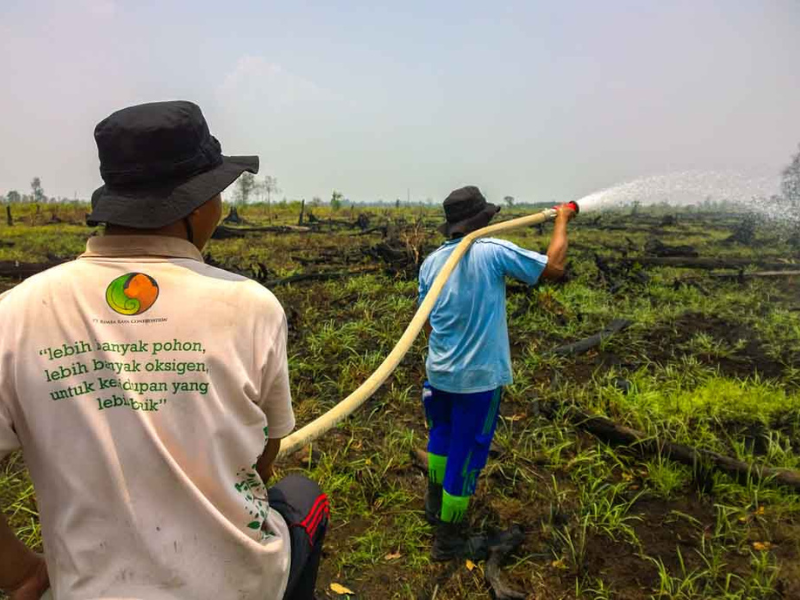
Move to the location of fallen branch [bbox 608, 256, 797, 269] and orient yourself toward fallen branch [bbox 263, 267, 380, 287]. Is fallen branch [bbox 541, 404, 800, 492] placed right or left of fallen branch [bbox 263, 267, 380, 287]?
left

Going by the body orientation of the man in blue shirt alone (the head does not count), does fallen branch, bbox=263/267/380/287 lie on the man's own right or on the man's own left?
on the man's own left

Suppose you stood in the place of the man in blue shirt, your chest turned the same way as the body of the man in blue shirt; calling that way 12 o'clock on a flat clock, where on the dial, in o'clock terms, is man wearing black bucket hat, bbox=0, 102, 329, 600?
The man wearing black bucket hat is roughly at 5 o'clock from the man in blue shirt.

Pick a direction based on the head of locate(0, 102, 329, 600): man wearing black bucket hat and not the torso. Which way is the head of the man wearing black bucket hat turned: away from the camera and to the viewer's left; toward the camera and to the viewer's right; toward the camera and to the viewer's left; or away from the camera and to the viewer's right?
away from the camera and to the viewer's right

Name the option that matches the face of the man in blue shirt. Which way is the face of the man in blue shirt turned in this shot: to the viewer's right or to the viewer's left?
to the viewer's right

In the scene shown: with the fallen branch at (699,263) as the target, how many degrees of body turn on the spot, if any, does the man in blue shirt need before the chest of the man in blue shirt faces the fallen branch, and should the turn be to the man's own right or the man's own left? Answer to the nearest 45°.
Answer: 0° — they already face it

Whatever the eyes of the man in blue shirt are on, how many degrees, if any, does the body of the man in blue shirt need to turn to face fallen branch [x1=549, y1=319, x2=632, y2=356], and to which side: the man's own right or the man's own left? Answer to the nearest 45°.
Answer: approximately 45° to the man's own left

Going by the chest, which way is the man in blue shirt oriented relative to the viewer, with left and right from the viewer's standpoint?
facing away from the viewer and to the right of the viewer
